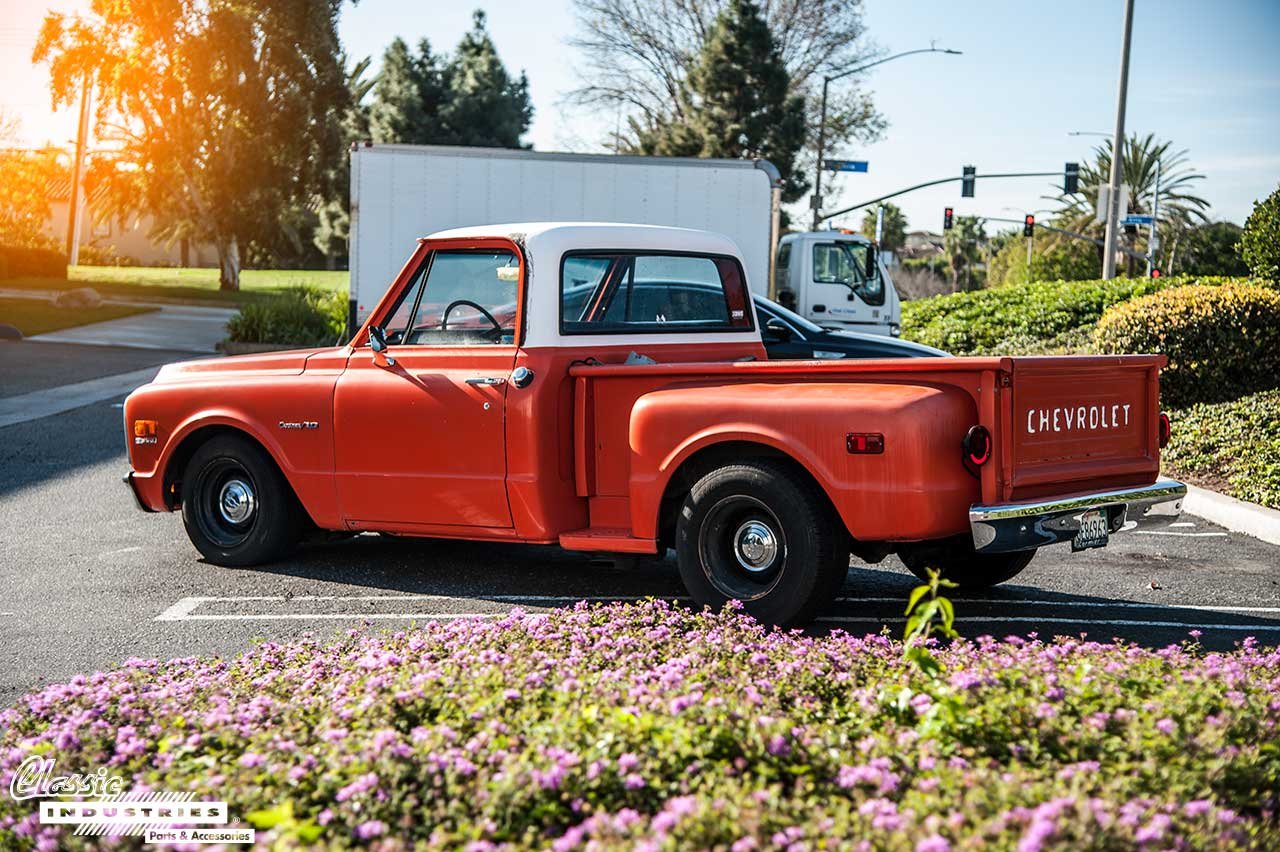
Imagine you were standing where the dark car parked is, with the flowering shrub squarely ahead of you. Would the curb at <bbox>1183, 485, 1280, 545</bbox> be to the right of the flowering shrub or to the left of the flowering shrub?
left

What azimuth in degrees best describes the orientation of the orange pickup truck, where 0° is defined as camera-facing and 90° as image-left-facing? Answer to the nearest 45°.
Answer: approximately 135°

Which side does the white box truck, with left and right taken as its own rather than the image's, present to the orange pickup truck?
right

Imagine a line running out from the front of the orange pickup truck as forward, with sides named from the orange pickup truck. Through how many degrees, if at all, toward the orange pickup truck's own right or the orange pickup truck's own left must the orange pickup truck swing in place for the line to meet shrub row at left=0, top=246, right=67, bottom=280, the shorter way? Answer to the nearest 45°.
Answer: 0° — it already faces it

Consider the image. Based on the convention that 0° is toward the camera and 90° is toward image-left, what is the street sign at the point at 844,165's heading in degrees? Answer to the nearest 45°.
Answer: approximately 0°

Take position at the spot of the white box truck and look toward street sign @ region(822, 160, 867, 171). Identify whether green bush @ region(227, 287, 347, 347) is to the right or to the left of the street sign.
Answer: left

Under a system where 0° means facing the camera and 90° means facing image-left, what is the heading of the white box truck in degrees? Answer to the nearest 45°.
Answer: approximately 270°

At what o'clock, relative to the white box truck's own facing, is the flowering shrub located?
The flowering shrub is roughly at 3 o'clock from the white box truck.

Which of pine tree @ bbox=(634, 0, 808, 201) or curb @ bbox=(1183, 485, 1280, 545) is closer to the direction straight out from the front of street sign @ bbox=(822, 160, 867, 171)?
the curb

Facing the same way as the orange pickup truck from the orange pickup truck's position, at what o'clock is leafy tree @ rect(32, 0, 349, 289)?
The leafy tree is roughly at 1 o'clock from the orange pickup truck.
